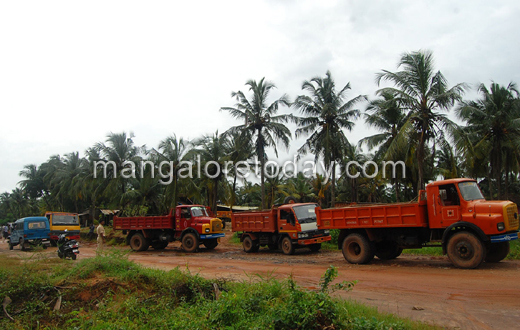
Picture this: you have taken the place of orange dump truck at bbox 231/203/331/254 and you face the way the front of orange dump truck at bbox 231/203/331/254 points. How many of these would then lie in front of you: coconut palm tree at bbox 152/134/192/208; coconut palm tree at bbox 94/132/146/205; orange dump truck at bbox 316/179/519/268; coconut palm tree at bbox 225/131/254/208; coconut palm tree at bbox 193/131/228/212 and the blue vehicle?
1

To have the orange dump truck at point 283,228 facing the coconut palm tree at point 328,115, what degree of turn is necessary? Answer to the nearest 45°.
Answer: approximately 135° to its left

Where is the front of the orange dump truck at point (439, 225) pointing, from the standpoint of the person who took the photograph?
facing the viewer and to the right of the viewer

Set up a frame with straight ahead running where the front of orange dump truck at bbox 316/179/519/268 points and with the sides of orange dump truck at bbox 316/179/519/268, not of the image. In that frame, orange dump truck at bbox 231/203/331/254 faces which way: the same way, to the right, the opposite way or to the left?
the same way

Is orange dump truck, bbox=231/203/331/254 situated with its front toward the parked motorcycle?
no

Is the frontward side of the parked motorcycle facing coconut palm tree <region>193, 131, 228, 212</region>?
no

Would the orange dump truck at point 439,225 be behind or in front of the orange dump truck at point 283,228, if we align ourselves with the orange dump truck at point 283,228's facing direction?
in front

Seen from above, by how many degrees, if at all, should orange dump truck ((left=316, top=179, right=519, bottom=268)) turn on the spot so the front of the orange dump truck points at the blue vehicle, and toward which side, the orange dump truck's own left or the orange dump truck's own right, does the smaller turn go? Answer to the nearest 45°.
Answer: approximately 135° to the orange dump truck's own right

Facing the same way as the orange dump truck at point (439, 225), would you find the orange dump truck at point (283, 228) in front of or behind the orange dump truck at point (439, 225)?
behind

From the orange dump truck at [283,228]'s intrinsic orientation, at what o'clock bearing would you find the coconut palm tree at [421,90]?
The coconut palm tree is roughly at 10 o'clock from the orange dump truck.

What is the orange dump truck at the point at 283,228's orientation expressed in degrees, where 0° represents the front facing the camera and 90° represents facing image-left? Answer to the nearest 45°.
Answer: approximately 315°

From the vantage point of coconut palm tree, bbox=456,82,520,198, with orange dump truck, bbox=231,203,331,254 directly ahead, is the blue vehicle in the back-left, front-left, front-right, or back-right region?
front-right

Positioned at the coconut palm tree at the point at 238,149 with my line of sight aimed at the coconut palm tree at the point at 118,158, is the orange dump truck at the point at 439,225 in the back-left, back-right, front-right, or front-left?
back-left
